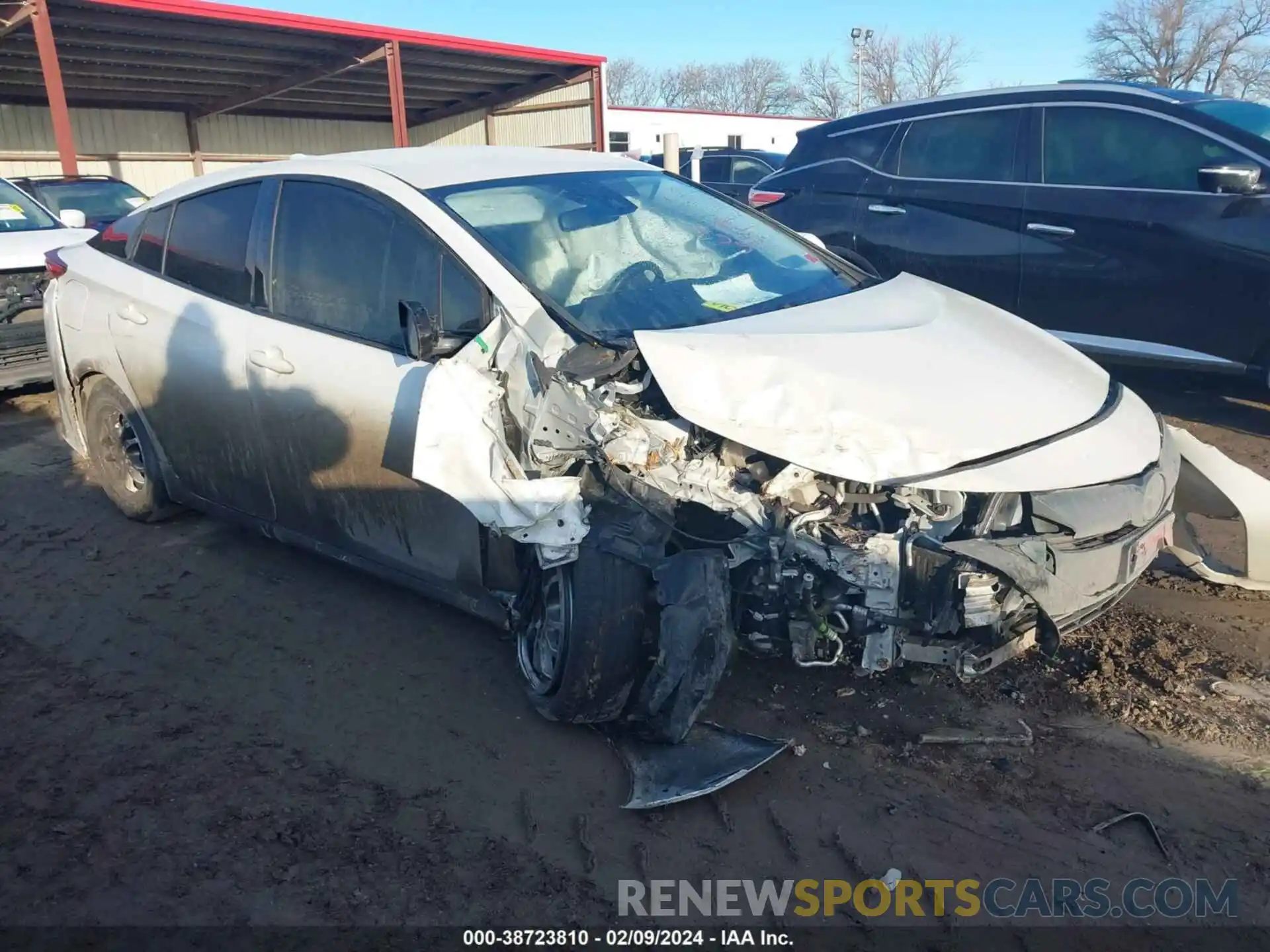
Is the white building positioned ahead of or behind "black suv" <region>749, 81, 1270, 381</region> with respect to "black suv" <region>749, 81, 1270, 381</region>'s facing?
behind

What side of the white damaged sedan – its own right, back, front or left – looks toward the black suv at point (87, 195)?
back

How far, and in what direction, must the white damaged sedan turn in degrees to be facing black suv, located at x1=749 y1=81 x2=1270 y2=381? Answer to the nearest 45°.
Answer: approximately 90° to its left

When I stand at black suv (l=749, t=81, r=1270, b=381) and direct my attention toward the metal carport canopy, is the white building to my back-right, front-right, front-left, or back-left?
front-right

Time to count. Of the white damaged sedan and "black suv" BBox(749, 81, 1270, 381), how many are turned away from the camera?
0

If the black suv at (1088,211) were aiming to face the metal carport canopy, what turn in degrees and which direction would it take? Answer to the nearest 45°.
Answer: approximately 180°

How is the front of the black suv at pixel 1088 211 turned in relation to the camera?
facing the viewer and to the right of the viewer

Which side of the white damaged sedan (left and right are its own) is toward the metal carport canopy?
back

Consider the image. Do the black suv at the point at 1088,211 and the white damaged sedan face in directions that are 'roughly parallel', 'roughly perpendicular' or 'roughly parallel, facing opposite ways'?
roughly parallel

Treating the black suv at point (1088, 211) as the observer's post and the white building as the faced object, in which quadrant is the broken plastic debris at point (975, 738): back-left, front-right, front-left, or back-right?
back-left

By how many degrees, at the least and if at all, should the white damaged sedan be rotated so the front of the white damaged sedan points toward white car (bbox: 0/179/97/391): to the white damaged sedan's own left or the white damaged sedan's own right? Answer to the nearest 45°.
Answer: approximately 180°

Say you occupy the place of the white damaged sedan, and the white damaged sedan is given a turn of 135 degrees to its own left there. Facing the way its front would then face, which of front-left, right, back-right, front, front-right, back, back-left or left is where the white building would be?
front
